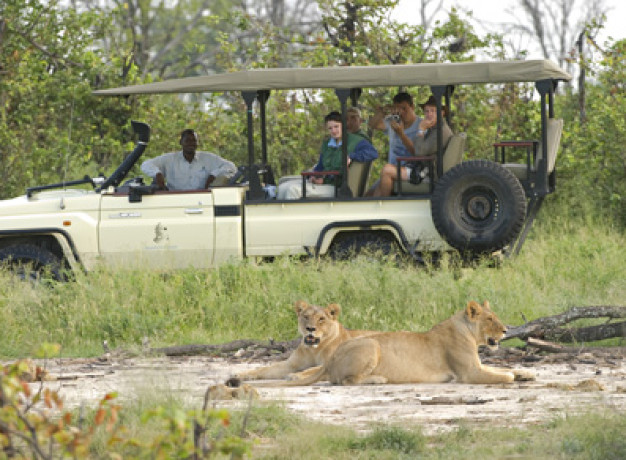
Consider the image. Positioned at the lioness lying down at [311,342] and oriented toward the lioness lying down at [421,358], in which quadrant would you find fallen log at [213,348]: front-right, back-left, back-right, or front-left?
back-left

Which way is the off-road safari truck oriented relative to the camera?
to the viewer's left

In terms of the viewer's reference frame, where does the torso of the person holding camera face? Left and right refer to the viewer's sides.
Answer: facing the viewer and to the left of the viewer

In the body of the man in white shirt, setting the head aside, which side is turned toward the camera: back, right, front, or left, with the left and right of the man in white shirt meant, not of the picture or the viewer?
front

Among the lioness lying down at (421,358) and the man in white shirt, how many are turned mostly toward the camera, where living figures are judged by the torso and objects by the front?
1

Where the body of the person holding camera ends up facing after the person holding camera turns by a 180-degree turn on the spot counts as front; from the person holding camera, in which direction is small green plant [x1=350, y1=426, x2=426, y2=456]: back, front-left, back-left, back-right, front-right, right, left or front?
back-right

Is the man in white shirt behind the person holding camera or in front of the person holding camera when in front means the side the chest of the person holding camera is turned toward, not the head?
in front

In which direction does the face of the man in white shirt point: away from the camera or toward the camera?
toward the camera

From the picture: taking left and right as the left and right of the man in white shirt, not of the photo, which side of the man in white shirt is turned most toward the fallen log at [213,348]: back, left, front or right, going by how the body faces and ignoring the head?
front

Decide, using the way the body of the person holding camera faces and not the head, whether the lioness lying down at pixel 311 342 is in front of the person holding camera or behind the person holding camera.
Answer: in front

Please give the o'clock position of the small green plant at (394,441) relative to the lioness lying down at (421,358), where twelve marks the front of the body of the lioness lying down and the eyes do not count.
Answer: The small green plant is roughly at 3 o'clock from the lioness lying down.

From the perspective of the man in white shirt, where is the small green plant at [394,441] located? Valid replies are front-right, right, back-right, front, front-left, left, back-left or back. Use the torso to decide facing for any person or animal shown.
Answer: front

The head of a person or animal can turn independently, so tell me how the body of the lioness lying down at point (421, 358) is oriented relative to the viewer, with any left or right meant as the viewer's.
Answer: facing to the right of the viewer

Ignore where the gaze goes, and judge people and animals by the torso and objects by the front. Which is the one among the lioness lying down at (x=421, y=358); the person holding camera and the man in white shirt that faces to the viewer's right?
the lioness lying down

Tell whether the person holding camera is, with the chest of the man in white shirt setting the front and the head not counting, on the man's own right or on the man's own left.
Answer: on the man's own left
